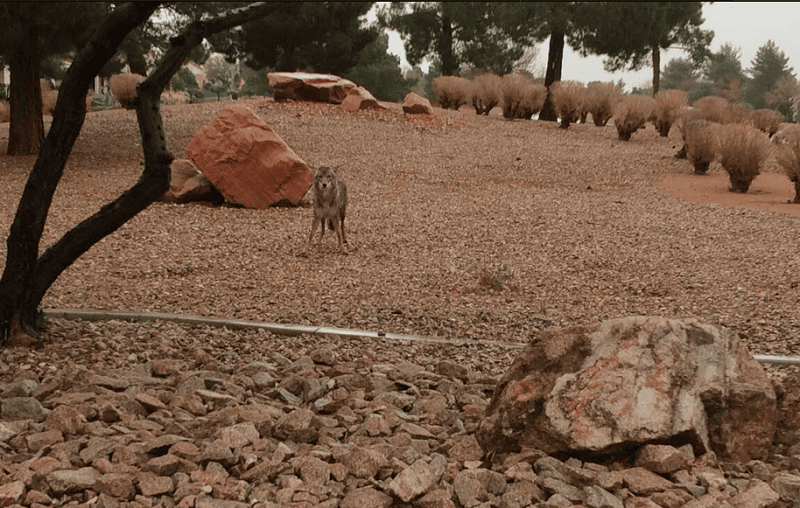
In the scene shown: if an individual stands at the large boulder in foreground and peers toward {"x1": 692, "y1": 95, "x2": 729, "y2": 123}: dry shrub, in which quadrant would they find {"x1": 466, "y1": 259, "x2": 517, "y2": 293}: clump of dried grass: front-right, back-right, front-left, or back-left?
front-left

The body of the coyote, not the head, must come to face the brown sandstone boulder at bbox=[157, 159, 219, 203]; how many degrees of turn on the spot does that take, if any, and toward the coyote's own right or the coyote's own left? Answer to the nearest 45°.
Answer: approximately 135° to the coyote's own right

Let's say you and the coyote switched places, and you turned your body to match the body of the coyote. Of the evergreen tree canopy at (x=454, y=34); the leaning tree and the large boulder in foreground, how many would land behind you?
1

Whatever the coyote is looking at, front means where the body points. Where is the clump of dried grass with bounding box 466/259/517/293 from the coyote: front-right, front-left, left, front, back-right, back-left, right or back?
front-left

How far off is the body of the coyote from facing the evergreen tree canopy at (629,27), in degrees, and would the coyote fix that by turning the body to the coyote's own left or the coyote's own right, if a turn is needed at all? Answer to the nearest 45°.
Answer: approximately 135° to the coyote's own left

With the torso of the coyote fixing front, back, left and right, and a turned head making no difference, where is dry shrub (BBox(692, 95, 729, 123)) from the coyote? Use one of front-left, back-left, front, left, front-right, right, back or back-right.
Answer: back-left

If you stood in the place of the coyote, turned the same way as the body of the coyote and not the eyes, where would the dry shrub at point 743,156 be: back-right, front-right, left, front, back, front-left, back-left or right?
back-left

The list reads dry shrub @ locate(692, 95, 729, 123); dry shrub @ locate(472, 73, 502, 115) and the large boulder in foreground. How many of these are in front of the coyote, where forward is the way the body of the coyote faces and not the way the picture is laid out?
1

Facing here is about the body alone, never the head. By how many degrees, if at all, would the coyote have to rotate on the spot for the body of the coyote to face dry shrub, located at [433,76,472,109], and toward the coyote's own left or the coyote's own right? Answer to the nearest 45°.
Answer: approximately 180°

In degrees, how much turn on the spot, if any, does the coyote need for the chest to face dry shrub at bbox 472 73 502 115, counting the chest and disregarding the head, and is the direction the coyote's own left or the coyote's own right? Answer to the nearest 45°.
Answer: approximately 180°

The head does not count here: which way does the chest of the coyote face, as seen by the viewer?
toward the camera

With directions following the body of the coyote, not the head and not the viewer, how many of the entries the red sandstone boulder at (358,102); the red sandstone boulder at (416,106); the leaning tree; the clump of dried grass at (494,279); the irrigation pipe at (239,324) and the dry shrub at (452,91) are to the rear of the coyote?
3

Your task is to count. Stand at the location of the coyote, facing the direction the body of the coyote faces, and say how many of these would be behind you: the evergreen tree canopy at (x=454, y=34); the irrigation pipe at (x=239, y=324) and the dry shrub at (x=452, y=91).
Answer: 2

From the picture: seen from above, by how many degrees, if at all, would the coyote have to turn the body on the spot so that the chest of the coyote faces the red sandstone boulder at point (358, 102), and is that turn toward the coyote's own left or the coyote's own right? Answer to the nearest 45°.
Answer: approximately 180°

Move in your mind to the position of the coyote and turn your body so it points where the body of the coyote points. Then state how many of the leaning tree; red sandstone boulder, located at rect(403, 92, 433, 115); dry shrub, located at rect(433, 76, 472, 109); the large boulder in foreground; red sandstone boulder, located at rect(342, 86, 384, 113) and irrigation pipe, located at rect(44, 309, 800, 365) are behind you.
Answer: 3

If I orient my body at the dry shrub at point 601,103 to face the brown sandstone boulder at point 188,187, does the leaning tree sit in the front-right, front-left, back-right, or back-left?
front-left
